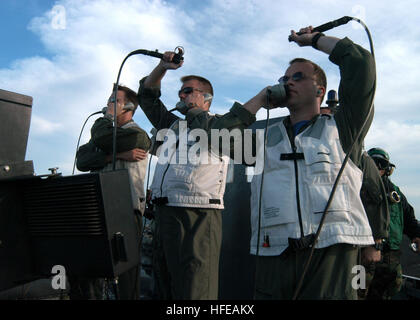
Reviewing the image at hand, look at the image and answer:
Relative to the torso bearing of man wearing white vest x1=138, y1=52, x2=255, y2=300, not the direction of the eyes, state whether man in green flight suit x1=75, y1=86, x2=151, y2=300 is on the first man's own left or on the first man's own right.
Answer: on the first man's own right

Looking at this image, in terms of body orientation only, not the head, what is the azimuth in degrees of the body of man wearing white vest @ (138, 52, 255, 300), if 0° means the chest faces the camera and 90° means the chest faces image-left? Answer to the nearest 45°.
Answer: approximately 45°

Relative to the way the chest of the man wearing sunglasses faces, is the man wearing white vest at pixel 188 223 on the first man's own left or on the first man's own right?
on the first man's own right

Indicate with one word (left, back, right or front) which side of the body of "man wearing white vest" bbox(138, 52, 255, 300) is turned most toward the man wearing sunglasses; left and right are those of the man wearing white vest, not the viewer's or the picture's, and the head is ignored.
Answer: left
